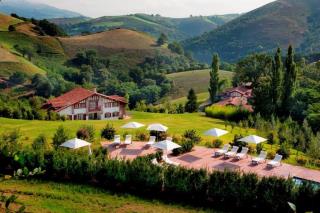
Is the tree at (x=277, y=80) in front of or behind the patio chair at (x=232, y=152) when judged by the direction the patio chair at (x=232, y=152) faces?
behind

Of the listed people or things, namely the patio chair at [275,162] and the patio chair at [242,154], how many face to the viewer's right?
0

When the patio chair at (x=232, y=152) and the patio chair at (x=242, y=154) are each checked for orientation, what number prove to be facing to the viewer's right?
0

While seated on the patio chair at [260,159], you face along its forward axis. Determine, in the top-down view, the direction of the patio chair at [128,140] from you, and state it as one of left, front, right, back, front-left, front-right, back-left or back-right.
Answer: front-right

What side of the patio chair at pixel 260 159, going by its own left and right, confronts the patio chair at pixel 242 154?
right

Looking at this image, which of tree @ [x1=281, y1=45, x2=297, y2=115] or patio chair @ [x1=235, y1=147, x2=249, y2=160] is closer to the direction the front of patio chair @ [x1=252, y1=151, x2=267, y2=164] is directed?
the patio chair

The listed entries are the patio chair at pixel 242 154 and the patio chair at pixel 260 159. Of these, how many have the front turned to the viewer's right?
0

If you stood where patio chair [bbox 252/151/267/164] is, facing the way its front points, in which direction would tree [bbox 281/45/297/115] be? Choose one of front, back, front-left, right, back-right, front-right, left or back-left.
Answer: back-right

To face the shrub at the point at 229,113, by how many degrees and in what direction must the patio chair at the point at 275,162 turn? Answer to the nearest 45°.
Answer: approximately 135° to its right

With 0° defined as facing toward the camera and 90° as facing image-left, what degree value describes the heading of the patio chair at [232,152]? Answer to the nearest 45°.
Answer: approximately 45°
